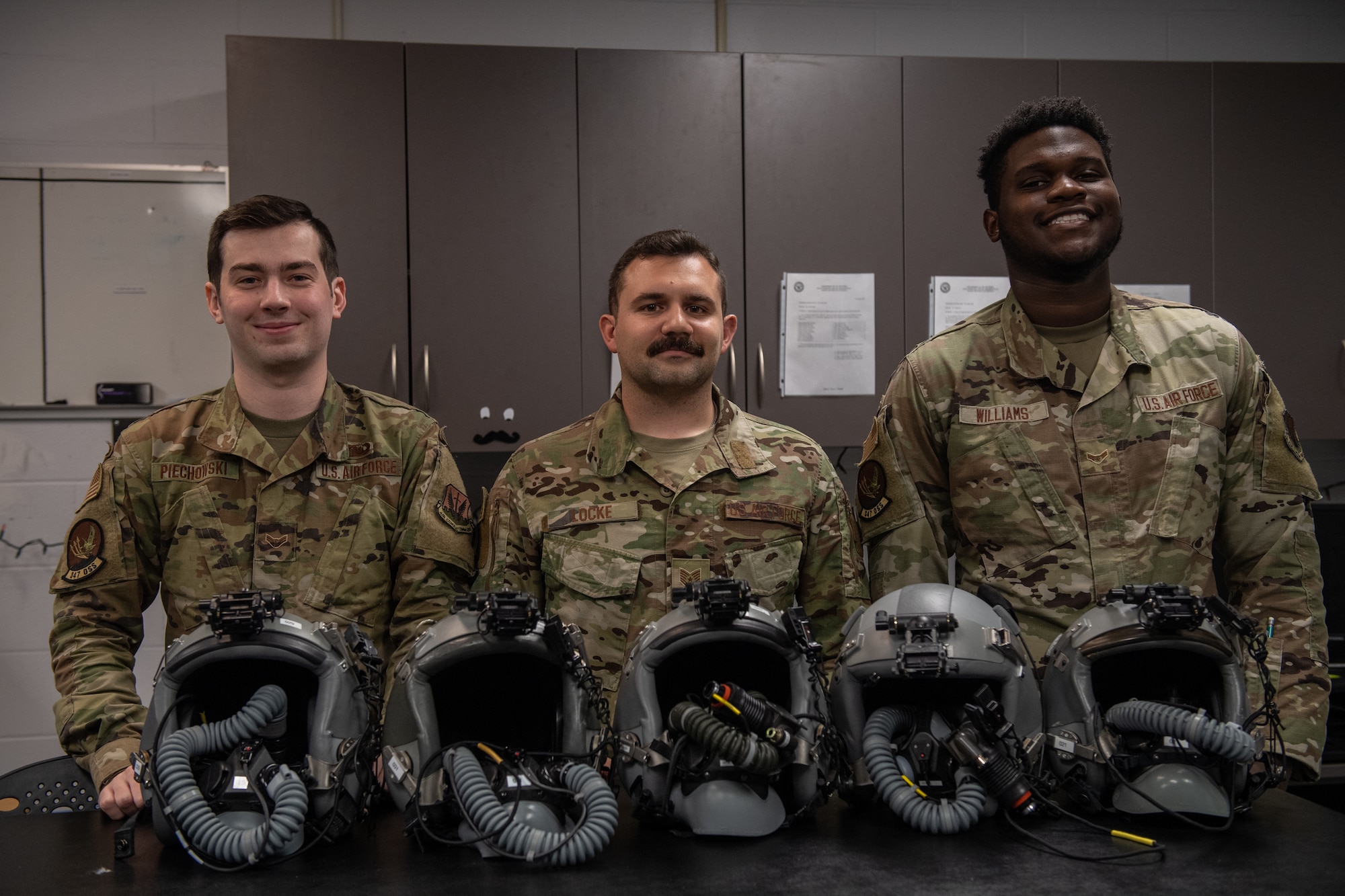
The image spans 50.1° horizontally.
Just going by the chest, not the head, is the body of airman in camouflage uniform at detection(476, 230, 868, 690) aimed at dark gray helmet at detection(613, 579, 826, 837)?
yes

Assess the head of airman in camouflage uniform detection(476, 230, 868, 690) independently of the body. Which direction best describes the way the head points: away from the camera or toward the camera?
toward the camera

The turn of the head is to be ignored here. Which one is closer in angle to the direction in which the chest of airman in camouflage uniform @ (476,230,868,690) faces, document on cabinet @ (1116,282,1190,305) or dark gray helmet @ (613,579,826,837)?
the dark gray helmet

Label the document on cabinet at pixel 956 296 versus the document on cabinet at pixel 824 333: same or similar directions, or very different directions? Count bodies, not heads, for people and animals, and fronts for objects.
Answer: same or similar directions

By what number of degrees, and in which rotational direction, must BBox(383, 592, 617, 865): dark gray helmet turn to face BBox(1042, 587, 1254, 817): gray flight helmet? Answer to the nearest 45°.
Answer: approximately 90° to its left

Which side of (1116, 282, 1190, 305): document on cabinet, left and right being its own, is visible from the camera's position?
front

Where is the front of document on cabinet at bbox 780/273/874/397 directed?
toward the camera

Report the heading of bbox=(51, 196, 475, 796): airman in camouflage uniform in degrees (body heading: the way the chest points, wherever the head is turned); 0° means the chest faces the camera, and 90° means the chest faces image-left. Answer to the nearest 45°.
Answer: approximately 0°

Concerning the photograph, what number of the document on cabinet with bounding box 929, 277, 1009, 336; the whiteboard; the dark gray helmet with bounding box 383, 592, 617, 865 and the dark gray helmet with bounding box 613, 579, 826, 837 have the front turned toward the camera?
4

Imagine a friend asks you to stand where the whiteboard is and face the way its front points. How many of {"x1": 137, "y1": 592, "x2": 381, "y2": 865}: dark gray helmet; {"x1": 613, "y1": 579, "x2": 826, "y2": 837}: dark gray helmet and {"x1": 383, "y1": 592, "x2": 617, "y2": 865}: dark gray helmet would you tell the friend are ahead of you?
3

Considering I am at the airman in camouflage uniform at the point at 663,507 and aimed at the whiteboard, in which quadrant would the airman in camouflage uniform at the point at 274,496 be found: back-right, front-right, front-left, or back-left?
front-left

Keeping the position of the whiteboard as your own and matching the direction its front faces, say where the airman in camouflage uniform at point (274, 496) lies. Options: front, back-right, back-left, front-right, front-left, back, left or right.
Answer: front

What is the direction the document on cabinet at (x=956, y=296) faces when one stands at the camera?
facing the viewer
